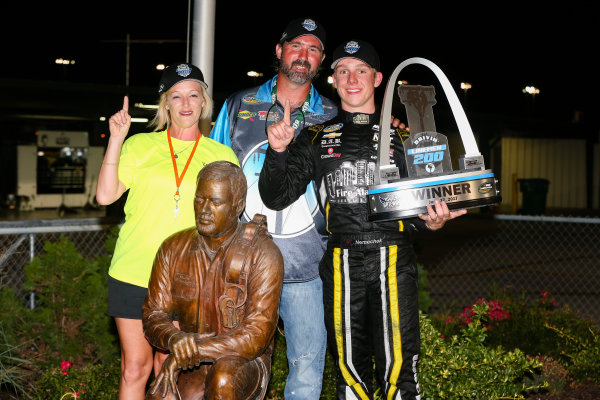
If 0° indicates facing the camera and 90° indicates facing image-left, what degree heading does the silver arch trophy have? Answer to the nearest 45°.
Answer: approximately 0°

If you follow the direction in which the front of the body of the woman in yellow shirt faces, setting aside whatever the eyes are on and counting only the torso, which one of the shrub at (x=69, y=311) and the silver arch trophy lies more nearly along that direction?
the silver arch trophy

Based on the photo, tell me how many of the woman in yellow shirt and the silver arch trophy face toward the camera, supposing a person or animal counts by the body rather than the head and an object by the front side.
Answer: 2

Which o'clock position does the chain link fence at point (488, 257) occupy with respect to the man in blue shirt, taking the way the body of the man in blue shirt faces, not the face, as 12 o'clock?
The chain link fence is roughly at 7 o'clock from the man in blue shirt.

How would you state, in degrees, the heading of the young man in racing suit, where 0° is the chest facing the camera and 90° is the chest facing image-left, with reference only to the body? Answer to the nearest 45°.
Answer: approximately 0°

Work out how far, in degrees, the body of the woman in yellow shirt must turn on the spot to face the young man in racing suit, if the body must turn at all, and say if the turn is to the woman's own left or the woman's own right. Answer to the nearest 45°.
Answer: approximately 90° to the woman's own left
